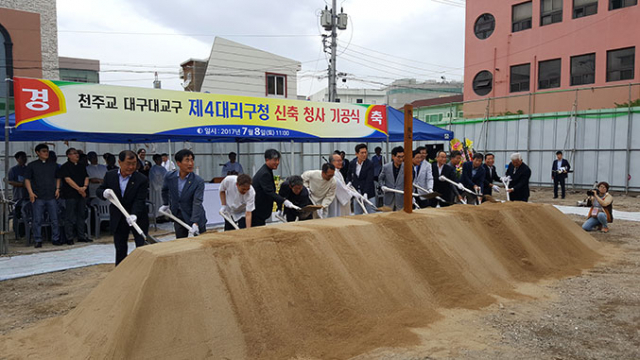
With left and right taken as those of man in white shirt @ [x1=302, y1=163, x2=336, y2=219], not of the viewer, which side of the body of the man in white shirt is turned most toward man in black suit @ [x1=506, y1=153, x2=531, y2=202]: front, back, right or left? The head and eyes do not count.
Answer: left

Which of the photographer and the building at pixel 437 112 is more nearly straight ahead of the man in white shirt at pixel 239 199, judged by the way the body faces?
the photographer

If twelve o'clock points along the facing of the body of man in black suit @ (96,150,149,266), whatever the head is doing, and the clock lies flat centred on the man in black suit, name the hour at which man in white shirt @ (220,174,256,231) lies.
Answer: The man in white shirt is roughly at 9 o'clock from the man in black suit.

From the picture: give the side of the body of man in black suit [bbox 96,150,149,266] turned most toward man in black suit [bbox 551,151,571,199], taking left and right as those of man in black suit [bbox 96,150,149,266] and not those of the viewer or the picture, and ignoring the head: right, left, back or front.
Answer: left

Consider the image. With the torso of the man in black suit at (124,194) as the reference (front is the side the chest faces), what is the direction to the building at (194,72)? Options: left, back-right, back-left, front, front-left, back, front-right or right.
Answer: back

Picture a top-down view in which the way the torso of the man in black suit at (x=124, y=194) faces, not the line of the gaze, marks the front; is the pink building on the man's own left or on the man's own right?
on the man's own left

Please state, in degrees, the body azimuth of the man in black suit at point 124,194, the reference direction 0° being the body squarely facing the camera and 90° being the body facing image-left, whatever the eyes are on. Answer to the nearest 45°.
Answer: approximately 0°

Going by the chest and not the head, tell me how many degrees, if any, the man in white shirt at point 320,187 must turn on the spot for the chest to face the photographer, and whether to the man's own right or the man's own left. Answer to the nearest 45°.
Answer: approximately 90° to the man's own left

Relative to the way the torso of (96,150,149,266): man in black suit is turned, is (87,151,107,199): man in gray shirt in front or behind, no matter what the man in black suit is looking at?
behind
